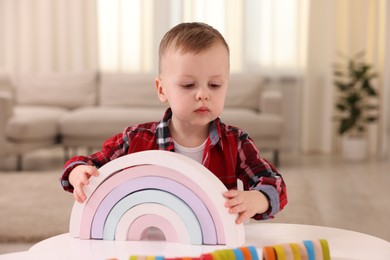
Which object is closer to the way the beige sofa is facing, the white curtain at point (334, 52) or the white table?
the white table

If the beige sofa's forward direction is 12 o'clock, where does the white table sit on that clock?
The white table is roughly at 12 o'clock from the beige sofa.

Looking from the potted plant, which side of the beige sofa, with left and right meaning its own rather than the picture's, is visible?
left

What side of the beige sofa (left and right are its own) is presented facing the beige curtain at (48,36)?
back

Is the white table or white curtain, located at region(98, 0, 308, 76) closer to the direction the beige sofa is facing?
the white table

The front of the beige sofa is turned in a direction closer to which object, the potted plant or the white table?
the white table

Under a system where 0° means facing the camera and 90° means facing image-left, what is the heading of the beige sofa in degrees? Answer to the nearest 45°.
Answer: approximately 0°

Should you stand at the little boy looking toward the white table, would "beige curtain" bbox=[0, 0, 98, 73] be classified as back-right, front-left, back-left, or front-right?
back-right
